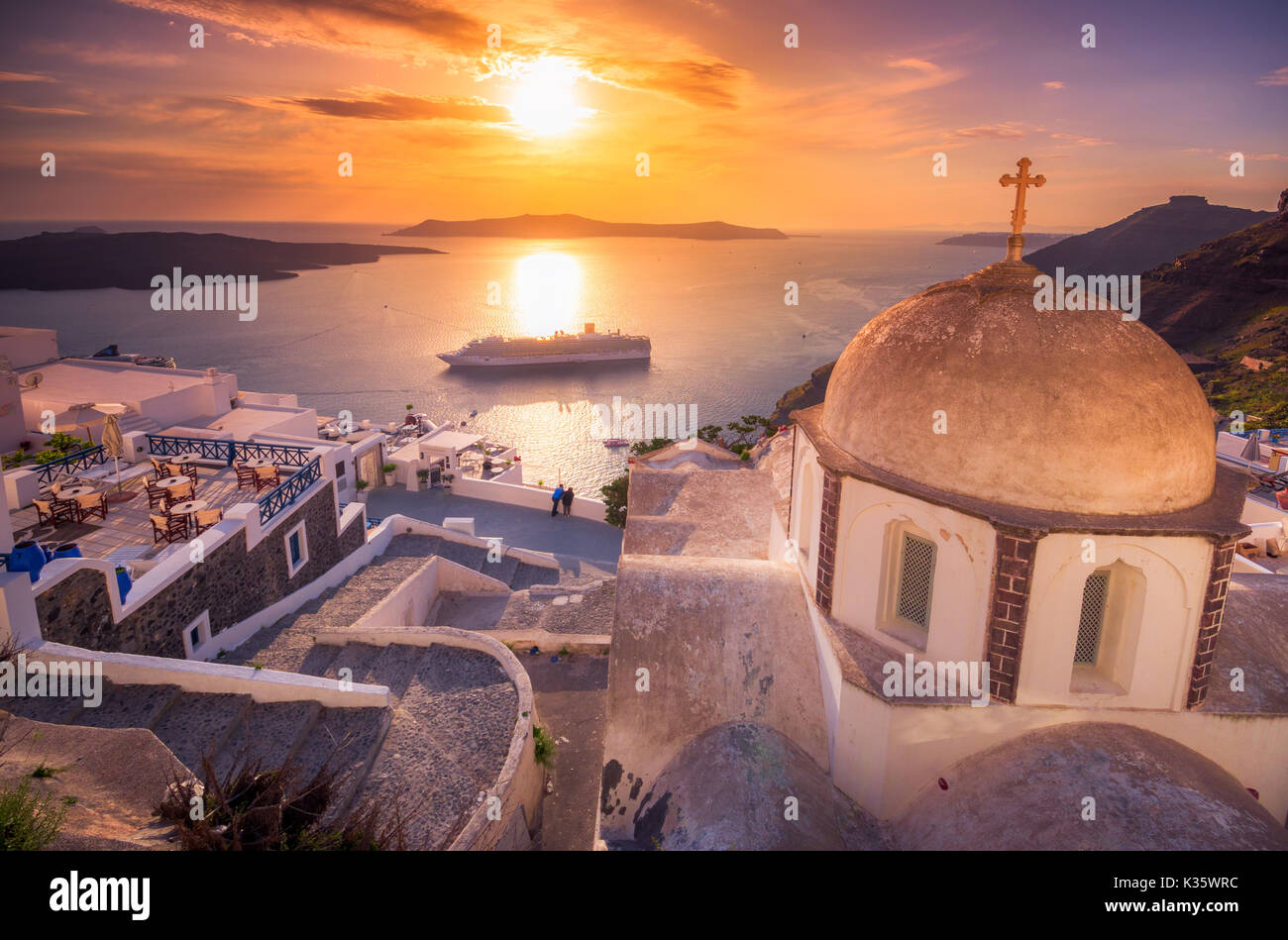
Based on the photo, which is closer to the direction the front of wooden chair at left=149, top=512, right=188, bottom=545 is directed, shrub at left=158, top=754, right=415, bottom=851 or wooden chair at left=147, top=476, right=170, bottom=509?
the wooden chair

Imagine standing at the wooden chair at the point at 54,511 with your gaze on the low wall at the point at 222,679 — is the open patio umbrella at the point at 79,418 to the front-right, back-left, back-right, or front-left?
back-left

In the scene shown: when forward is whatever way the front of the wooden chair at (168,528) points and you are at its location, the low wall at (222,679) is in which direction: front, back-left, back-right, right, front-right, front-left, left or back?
back-right

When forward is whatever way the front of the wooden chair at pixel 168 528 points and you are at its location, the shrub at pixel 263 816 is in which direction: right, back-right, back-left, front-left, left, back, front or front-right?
back-right

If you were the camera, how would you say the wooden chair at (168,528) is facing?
facing away from the viewer and to the right of the viewer

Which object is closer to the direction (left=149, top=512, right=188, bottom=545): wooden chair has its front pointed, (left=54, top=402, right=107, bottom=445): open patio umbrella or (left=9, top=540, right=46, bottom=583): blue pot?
the open patio umbrella
